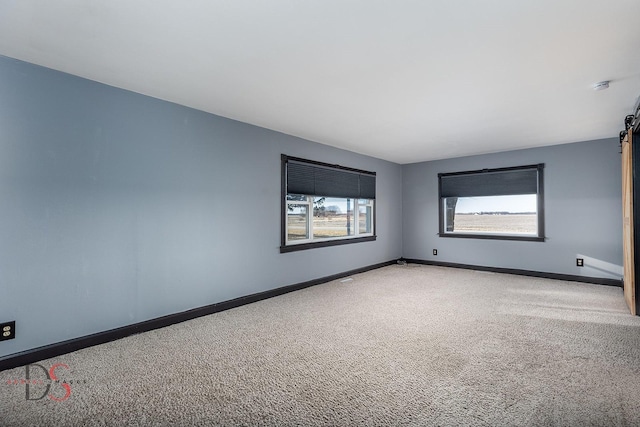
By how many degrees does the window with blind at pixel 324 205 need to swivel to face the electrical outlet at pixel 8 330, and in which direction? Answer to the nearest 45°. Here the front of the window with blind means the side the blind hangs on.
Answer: approximately 90° to its right

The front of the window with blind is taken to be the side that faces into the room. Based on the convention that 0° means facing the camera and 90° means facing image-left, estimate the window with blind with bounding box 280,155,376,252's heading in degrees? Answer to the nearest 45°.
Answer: approximately 315°
